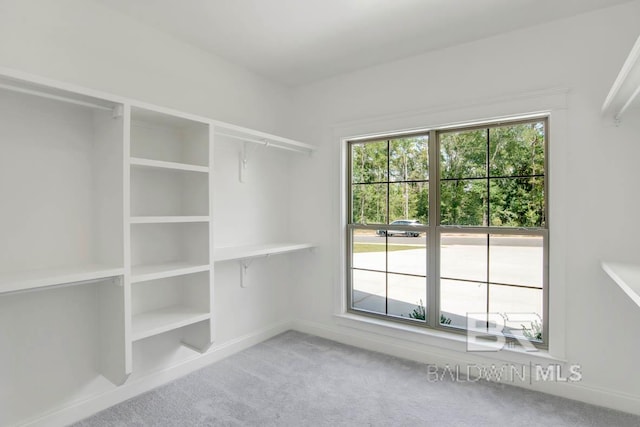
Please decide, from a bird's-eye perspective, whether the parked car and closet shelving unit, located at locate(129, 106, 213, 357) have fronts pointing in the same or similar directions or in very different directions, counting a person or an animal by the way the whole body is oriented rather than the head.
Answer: very different directions

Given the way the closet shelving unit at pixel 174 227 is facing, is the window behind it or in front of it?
in front

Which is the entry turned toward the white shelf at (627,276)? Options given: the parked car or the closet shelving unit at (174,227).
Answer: the closet shelving unit

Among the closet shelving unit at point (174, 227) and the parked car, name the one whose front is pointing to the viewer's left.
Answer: the parked car

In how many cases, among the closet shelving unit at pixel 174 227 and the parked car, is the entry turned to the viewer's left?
1

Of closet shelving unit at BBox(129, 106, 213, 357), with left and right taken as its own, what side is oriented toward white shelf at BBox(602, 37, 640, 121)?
front

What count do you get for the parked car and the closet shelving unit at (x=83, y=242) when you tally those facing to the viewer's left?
1

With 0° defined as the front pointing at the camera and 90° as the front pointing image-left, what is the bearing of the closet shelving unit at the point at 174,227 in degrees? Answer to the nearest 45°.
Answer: approximately 315°

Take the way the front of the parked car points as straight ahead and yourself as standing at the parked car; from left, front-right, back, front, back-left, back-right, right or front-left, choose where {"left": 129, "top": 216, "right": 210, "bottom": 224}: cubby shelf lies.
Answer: front-left

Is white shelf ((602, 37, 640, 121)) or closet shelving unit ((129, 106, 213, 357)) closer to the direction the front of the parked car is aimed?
the closet shelving unit

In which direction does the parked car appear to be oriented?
to the viewer's left
